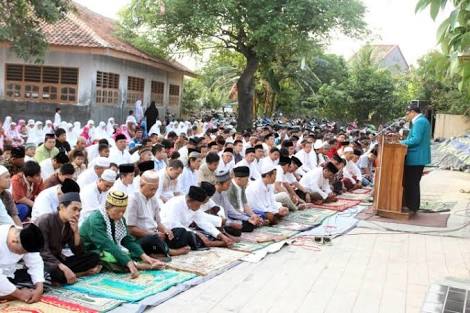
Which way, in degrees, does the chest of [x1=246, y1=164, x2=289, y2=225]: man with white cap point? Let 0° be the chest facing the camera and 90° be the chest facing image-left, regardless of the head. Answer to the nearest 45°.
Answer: approximately 315°

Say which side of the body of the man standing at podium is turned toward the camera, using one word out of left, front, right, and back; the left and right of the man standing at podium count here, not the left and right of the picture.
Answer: left

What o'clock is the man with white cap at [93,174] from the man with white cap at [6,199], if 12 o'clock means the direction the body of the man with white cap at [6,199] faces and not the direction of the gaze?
the man with white cap at [93,174] is roughly at 9 o'clock from the man with white cap at [6,199].

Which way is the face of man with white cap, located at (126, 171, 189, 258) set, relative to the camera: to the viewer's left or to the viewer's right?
to the viewer's right

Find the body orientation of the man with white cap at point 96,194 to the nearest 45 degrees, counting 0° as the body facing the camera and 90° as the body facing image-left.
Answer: approximately 315°

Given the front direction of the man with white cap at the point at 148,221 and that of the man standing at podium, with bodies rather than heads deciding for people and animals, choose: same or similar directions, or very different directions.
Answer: very different directions

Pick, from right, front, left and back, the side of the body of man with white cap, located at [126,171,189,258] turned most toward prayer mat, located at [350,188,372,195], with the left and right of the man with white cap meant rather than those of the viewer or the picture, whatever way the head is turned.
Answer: left
